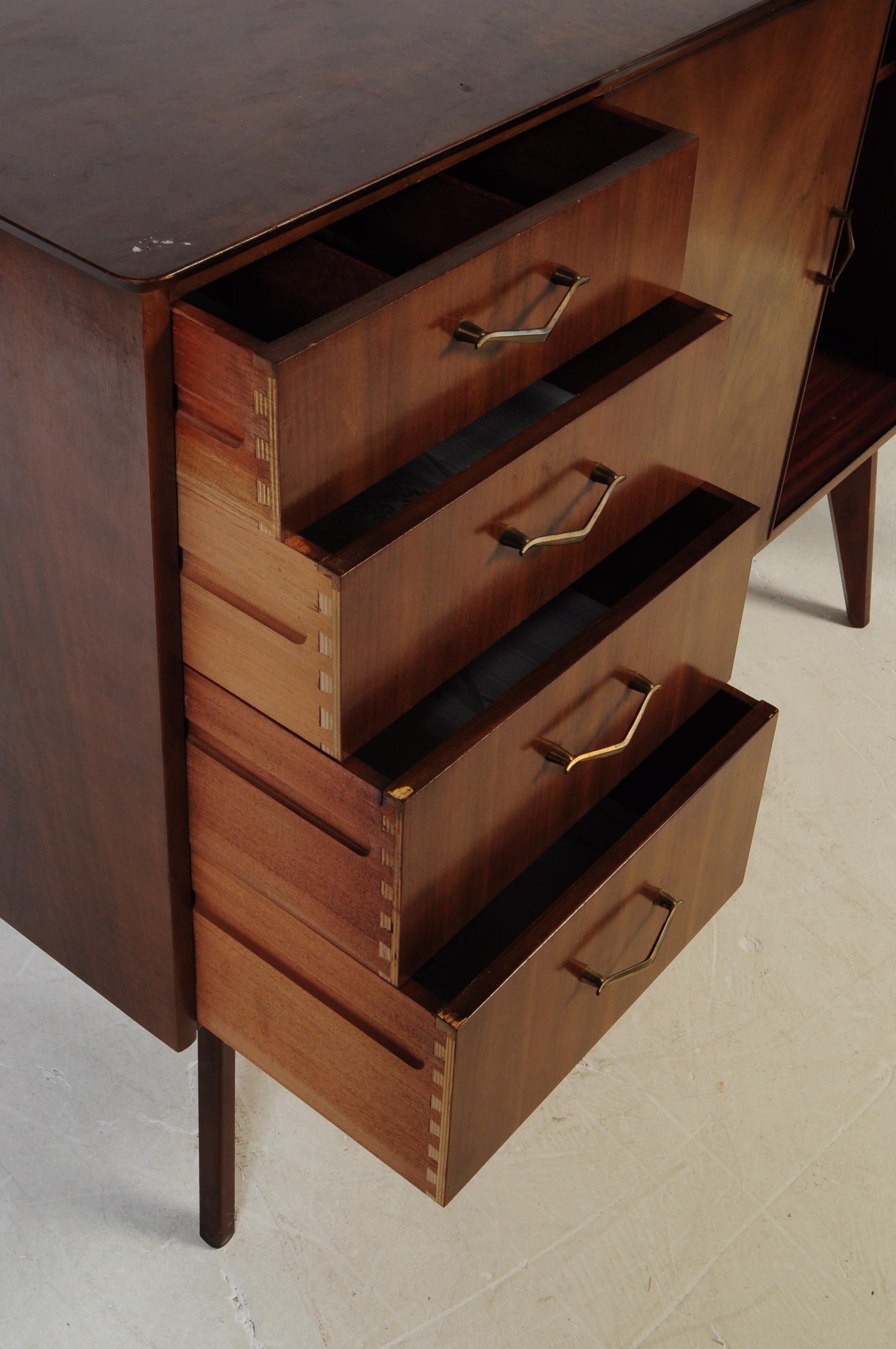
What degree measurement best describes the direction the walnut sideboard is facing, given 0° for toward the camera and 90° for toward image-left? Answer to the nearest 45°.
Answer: approximately 315°
